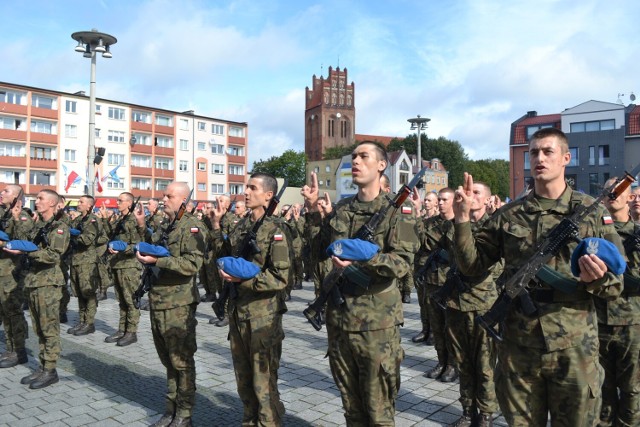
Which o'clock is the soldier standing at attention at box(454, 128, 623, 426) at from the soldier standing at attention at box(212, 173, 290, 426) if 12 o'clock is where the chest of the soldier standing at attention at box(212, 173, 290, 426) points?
the soldier standing at attention at box(454, 128, 623, 426) is roughly at 9 o'clock from the soldier standing at attention at box(212, 173, 290, 426).

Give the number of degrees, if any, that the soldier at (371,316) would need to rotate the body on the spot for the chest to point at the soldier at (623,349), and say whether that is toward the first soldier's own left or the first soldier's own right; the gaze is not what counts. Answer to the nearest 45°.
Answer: approximately 135° to the first soldier's own left

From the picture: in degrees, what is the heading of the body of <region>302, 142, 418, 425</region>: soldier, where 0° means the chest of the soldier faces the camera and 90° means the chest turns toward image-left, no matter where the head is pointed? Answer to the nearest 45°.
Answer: approximately 45°
